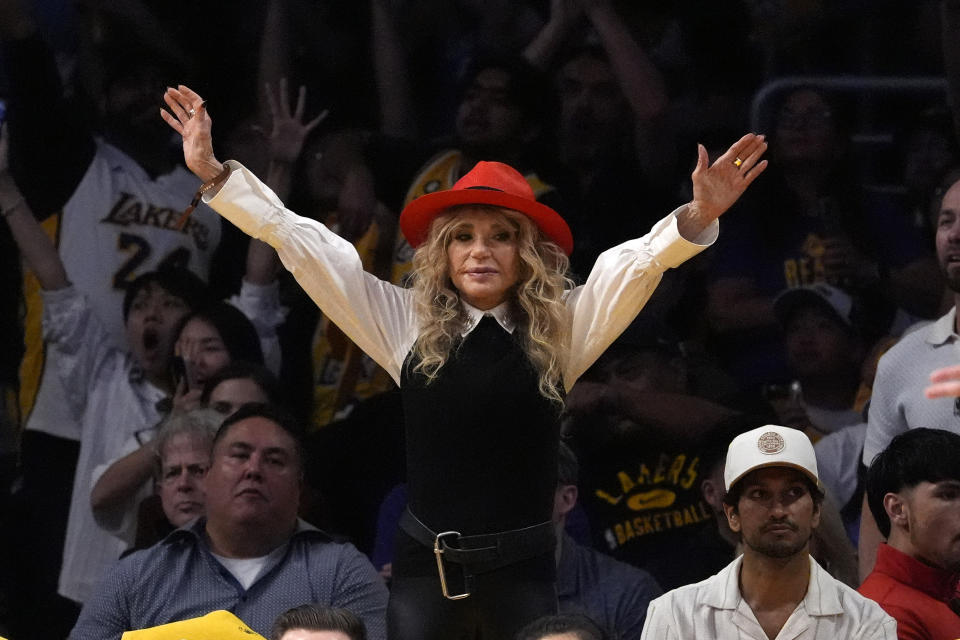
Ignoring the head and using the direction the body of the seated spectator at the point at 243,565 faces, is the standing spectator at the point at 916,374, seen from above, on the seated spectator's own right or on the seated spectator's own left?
on the seated spectator's own left

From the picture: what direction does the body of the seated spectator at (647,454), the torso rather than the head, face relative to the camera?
toward the camera

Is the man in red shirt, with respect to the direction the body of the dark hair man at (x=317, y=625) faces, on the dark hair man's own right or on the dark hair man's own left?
on the dark hair man's own left

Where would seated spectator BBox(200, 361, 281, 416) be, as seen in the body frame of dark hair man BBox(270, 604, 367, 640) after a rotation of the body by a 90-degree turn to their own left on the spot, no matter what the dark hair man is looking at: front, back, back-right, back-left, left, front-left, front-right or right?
left

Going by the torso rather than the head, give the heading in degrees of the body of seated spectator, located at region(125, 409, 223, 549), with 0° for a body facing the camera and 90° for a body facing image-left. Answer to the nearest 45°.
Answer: approximately 0°

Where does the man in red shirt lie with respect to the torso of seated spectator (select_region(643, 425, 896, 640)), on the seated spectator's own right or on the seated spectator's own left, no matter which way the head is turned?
on the seated spectator's own left

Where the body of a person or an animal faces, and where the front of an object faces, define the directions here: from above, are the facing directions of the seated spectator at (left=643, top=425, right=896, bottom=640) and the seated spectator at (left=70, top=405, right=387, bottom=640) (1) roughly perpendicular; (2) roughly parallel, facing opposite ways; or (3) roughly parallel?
roughly parallel

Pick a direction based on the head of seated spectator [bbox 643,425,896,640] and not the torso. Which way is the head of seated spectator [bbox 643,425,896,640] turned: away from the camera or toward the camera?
toward the camera

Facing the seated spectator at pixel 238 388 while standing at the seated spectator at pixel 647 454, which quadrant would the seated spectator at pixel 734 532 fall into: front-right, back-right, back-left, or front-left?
back-left

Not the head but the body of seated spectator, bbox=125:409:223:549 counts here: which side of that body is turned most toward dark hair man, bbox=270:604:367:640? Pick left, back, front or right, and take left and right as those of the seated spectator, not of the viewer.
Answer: front

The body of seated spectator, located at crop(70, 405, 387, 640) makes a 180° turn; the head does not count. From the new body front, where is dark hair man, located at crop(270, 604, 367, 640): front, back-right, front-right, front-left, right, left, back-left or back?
back

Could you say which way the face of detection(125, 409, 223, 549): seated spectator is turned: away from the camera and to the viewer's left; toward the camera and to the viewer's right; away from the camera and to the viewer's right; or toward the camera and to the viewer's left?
toward the camera and to the viewer's right

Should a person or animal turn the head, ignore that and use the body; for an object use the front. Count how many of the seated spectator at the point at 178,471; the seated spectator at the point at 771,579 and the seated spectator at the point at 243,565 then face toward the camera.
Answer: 3

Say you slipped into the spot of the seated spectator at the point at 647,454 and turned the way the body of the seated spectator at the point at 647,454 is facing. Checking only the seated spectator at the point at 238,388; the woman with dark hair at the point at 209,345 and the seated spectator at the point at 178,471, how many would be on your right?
3

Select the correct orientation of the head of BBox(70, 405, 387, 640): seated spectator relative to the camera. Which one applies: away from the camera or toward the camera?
toward the camera
